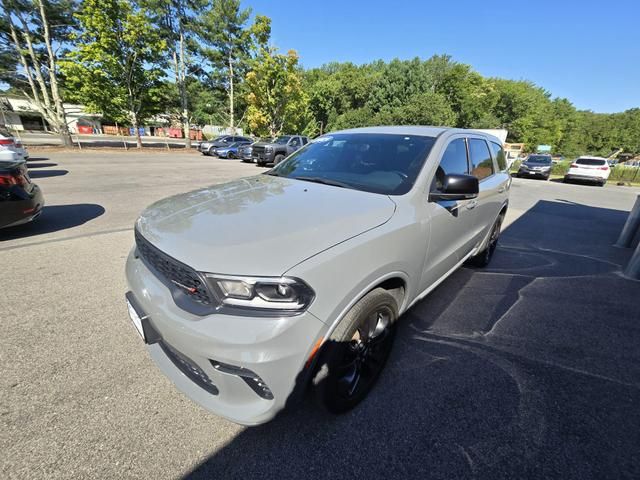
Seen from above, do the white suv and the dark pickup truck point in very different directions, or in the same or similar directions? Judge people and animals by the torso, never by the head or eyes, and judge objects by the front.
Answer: very different directions

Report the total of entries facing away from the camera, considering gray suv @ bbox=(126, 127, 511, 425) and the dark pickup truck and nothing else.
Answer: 0

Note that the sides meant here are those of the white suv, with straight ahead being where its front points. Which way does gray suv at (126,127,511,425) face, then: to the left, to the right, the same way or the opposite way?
the opposite way

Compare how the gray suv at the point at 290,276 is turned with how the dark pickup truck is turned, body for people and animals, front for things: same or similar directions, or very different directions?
same or similar directions

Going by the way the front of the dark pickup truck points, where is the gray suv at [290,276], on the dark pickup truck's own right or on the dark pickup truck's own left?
on the dark pickup truck's own left

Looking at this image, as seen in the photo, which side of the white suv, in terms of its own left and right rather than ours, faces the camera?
back

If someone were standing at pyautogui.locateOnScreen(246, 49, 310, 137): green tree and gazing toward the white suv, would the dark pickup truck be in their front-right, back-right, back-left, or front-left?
front-right

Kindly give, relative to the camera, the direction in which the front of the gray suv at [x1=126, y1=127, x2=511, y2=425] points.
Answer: facing the viewer and to the left of the viewer

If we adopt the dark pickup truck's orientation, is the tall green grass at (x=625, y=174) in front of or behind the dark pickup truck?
behind

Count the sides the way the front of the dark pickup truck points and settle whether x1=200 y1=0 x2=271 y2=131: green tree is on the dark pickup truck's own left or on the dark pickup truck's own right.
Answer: on the dark pickup truck's own right

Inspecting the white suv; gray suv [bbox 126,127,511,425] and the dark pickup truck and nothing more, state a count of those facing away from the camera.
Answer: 1

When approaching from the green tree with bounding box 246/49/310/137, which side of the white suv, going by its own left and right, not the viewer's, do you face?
left

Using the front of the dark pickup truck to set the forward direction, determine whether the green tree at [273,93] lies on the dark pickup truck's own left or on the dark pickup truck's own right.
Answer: on the dark pickup truck's own right

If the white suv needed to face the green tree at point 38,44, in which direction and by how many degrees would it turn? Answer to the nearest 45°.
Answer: approximately 135° to its left

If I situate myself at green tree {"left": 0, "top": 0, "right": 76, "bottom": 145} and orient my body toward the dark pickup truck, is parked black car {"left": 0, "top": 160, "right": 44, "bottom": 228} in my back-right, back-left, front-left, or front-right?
front-right

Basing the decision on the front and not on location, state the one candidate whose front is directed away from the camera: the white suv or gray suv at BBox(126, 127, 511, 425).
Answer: the white suv

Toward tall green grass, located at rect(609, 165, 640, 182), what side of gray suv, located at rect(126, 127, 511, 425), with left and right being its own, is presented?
back

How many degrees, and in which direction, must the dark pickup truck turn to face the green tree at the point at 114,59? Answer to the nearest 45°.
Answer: approximately 90° to its right

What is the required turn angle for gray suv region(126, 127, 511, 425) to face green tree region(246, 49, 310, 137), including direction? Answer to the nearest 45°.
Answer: approximately 135° to its right
